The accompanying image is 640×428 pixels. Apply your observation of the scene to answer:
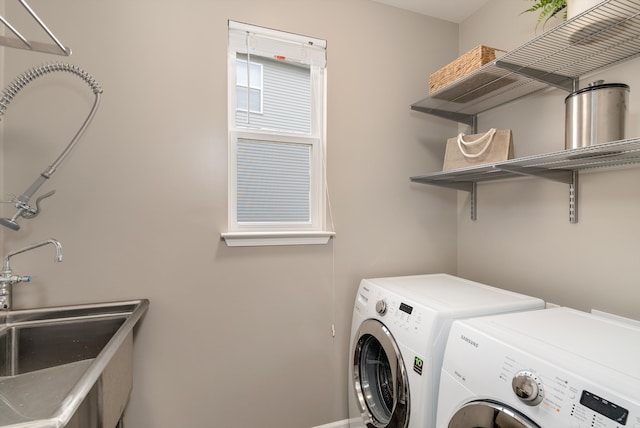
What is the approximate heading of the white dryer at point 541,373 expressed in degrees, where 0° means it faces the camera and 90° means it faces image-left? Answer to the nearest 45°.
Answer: approximately 45°

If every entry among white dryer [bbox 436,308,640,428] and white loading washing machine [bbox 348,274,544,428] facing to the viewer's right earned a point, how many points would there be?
0

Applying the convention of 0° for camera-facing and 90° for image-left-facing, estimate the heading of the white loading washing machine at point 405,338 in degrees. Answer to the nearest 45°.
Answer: approximately 45°

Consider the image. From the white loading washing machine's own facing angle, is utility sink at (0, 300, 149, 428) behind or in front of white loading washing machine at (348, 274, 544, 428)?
in front
